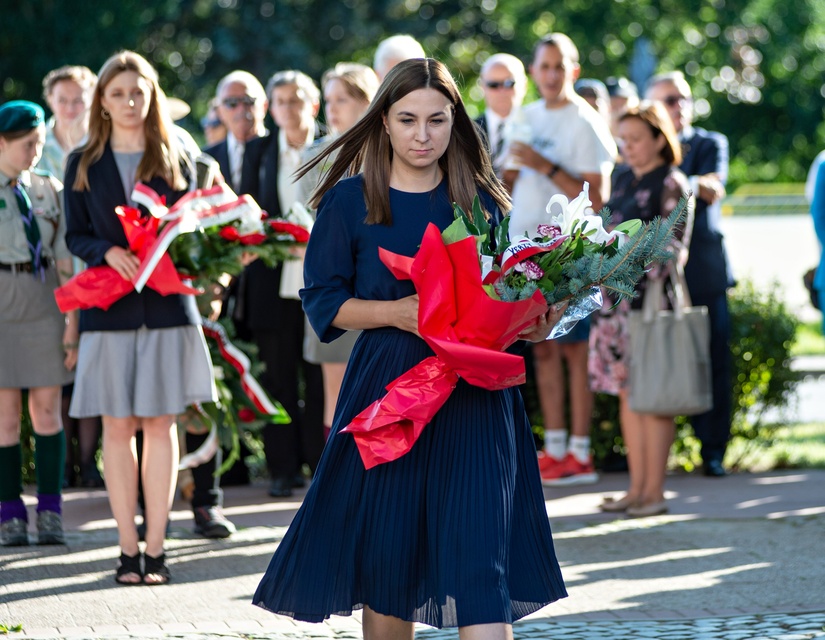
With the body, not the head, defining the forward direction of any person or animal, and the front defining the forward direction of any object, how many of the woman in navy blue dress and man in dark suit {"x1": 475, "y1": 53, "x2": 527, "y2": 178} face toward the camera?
2

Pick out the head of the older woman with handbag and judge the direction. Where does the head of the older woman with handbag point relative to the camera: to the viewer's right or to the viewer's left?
to the viewer's left

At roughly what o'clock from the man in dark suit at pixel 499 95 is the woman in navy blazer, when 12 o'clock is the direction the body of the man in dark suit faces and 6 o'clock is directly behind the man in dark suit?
The woman in navy blazer is roughly at 1 o'clock from the man in dark suit.

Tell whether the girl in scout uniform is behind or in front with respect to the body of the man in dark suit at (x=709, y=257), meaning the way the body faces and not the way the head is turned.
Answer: in front

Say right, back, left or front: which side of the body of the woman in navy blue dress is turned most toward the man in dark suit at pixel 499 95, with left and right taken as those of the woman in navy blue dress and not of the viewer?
back

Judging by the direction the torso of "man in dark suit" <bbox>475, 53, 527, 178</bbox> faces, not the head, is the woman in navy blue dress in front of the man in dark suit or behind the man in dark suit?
in front

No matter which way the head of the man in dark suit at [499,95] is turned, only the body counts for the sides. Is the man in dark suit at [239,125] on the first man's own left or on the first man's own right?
on the first man's own right

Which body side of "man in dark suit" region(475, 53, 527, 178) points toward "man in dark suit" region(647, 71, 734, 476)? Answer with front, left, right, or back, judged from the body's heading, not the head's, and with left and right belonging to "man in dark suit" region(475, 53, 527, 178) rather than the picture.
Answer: left

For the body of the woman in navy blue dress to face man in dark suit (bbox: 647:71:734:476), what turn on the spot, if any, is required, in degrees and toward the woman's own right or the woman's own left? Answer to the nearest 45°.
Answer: approximately 180°
